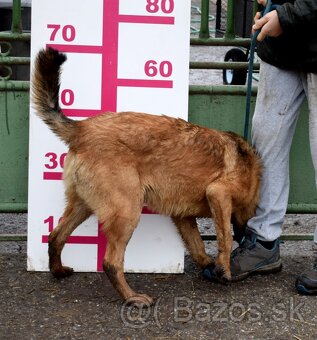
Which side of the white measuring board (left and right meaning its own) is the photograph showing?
front
